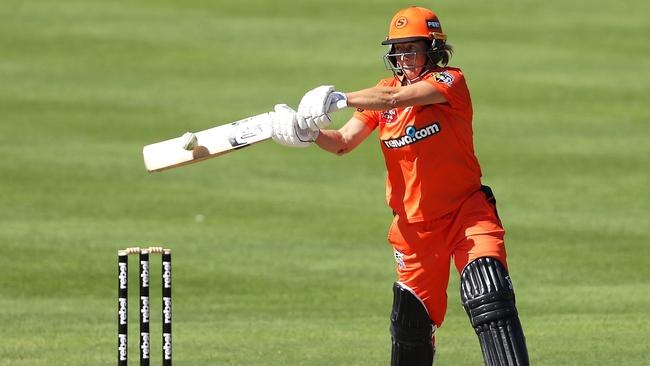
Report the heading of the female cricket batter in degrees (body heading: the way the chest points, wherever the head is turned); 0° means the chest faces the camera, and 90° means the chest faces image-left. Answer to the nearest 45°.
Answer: approximately 45°
